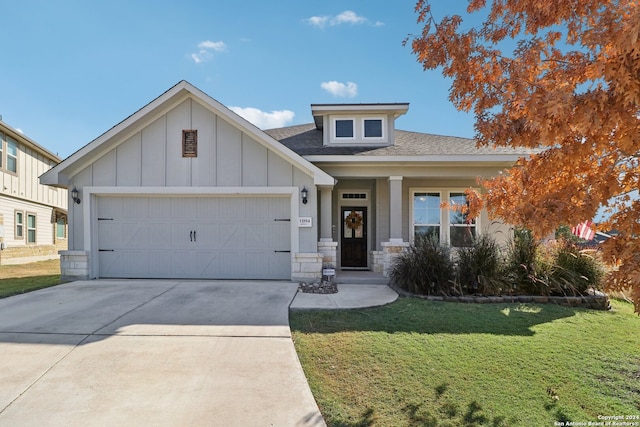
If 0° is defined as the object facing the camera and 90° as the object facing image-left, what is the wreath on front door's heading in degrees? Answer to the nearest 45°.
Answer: approximately 0°

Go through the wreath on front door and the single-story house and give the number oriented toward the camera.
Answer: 2

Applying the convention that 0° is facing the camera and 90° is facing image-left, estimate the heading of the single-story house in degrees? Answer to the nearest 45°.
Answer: approximately 0°

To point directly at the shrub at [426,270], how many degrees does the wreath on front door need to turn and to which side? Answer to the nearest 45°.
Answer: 0° — it already faces it

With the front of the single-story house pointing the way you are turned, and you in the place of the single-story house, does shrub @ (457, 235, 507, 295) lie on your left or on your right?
on your left
